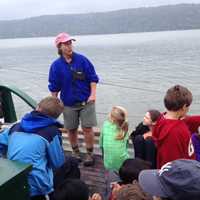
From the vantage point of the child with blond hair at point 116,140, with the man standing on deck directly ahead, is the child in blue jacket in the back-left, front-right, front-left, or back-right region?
back-left

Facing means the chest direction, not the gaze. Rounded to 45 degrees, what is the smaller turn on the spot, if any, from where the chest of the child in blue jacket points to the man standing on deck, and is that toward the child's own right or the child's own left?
approximately 45° to the child's own left

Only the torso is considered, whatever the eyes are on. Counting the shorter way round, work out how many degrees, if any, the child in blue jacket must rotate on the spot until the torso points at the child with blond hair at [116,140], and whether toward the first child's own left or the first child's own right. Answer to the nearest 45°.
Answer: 0° — they already face them

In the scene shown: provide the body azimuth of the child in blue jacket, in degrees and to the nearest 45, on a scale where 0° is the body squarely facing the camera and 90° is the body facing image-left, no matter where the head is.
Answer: approximately 225°
